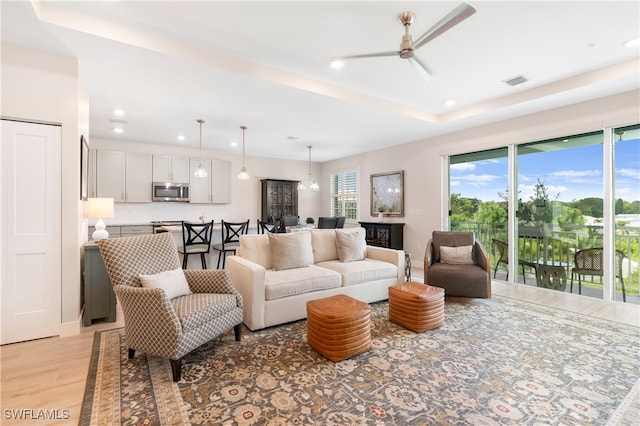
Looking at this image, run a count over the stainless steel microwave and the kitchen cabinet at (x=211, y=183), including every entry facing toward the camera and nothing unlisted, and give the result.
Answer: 2

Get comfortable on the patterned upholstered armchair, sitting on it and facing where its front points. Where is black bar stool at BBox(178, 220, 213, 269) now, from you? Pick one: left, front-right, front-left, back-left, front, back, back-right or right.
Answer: back-left

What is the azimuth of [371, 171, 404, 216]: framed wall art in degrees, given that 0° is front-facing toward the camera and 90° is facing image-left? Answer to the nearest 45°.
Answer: approximately 45°

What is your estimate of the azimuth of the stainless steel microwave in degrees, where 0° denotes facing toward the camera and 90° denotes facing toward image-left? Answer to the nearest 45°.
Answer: approximately 0°

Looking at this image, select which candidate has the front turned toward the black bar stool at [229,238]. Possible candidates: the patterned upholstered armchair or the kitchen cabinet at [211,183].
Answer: the kitchen cabinet

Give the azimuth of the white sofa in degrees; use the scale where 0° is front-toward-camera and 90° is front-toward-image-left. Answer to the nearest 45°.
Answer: approximately 315°

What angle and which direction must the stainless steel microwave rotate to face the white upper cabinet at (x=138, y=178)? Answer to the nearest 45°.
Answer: approximately 90° to its right

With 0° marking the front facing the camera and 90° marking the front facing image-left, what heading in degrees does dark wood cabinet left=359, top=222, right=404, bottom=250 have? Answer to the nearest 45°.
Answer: approximately 45°

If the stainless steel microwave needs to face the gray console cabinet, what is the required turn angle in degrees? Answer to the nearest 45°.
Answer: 0° — it already faces it
